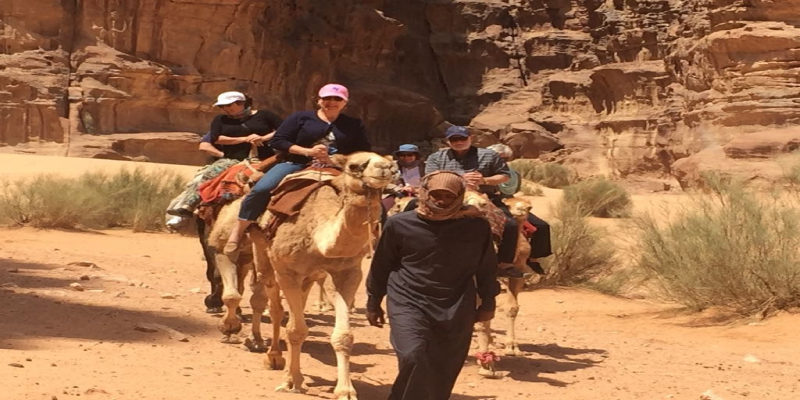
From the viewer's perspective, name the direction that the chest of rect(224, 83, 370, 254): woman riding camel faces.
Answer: toward the camera

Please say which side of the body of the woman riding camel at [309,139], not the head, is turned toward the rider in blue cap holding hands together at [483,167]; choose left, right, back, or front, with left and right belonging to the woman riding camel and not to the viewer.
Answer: left

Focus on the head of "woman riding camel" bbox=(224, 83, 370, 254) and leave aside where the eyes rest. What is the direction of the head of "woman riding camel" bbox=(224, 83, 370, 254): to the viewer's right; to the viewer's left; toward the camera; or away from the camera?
toward the camera

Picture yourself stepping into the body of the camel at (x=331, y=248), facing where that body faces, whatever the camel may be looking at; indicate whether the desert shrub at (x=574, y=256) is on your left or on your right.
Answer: on your left

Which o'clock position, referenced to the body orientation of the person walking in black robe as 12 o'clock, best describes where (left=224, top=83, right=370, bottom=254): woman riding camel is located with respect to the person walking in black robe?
The woman riding camel is roughly at 5 o'clock from the person walking in black robe.

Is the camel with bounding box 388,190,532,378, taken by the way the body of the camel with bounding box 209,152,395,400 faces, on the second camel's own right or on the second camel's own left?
on the second camel's own left

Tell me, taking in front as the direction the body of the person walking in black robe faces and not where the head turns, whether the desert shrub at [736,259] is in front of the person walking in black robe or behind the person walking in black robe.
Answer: behind

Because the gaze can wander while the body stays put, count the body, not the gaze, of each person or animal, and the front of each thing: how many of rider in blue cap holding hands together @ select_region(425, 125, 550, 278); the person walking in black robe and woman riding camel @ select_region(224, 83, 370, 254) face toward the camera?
3

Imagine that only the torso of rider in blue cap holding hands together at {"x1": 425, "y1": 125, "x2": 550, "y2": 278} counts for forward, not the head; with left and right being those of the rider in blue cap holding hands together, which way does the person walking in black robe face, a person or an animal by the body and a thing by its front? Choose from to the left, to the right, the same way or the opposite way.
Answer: the same way

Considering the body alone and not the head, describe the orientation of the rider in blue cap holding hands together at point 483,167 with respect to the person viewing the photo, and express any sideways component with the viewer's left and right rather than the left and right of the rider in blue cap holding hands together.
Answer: facing the viewer

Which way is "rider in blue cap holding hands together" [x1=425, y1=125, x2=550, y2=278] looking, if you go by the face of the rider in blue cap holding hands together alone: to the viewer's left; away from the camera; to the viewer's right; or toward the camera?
toward the camera

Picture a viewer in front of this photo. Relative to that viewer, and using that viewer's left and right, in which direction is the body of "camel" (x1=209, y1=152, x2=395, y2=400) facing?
facing the viewer and to the right of the viewer

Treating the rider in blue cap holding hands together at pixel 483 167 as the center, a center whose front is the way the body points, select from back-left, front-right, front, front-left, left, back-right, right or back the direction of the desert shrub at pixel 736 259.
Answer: back-left

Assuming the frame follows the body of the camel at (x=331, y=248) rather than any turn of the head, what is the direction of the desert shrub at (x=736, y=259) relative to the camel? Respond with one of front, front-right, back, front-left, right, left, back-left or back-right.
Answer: left
